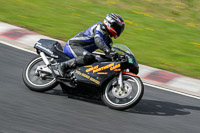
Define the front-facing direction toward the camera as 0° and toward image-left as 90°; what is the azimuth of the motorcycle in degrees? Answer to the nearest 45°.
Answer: approximately 270°

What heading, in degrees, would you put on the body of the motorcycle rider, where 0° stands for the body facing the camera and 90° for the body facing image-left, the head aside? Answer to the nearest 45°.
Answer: approximately 270°
